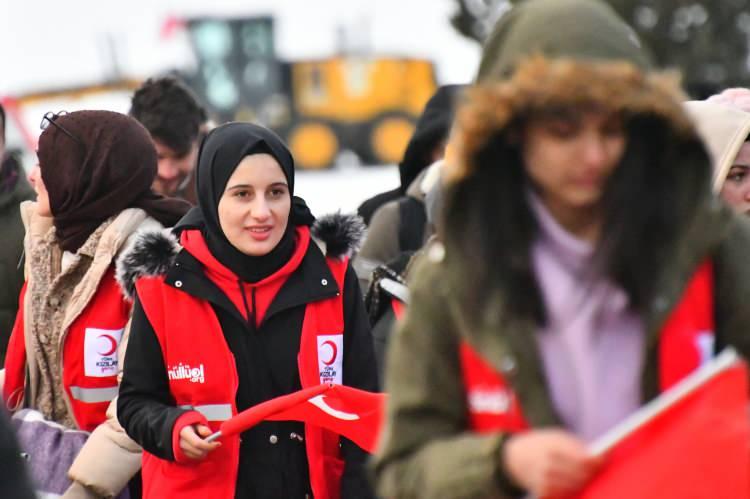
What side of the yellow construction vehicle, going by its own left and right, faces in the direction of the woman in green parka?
left

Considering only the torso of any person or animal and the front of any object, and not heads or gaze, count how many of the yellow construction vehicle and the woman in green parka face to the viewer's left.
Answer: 1

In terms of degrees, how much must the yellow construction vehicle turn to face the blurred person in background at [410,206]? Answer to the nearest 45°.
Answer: approximately 90° to its left

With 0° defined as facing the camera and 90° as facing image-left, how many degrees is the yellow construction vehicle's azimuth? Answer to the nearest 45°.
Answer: approximately 90°

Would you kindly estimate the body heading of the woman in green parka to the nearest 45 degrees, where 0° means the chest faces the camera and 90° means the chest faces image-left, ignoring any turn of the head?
approximately 0°

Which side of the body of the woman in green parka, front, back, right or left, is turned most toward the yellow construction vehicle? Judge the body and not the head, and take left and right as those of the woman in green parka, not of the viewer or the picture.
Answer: back

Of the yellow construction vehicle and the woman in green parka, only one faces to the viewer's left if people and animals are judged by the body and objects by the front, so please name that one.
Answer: the yellow construction vehicle

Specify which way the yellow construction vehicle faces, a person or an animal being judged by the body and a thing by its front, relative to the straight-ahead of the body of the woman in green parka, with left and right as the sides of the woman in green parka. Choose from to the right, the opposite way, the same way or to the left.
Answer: to the right
